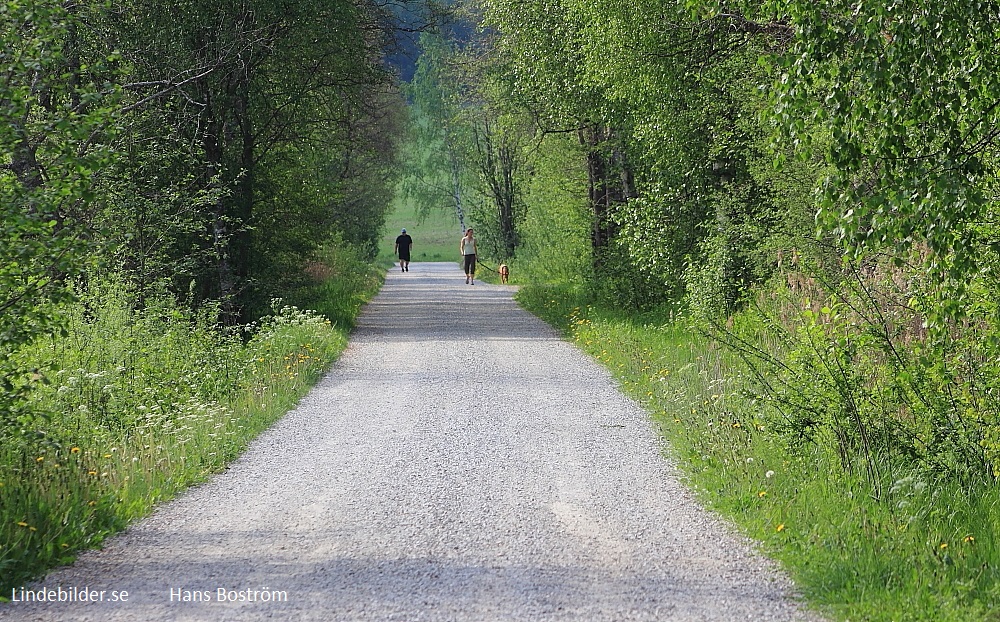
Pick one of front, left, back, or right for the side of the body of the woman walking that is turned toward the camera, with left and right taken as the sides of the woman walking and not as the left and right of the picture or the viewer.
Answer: front
